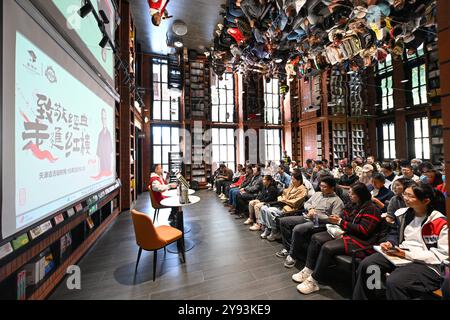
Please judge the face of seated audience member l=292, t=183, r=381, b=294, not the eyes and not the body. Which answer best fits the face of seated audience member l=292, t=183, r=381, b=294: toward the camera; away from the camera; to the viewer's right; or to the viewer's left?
to the viewer's left

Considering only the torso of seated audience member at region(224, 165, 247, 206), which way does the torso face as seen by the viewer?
to the viewer's left

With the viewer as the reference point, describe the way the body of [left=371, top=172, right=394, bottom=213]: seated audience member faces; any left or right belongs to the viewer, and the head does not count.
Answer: facing to the left of the viewer

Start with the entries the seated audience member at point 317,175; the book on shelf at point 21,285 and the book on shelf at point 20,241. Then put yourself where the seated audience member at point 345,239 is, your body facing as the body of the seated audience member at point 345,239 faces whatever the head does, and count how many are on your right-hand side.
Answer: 1

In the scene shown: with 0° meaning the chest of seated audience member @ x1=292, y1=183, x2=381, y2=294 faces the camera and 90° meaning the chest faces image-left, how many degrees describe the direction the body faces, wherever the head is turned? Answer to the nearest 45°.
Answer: approximately 90°

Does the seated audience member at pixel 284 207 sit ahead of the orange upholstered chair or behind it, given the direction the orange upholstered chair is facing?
ahead

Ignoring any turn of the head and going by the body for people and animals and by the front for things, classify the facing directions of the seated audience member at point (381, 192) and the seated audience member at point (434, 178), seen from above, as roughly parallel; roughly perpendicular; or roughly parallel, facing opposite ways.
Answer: roughly parallel

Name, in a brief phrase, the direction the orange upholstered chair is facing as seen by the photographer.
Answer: facing away from the viewer and to the right of the viewer

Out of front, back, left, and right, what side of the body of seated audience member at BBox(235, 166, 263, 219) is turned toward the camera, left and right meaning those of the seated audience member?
left

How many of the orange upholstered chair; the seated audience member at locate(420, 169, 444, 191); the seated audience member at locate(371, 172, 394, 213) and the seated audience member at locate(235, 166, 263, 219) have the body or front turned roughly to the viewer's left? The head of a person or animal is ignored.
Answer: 3

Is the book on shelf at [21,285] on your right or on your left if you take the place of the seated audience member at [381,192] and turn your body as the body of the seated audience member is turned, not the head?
on your left

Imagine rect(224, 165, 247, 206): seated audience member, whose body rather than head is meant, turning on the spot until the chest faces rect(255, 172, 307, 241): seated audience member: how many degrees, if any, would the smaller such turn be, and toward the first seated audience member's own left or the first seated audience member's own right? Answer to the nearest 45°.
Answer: approximately 90° to the first seated audience member's own left

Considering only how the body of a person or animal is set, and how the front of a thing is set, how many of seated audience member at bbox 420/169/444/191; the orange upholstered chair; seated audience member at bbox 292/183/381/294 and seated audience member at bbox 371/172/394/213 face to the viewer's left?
3

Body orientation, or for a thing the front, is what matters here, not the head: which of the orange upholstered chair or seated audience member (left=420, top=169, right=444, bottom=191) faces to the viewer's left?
the seated audience member
